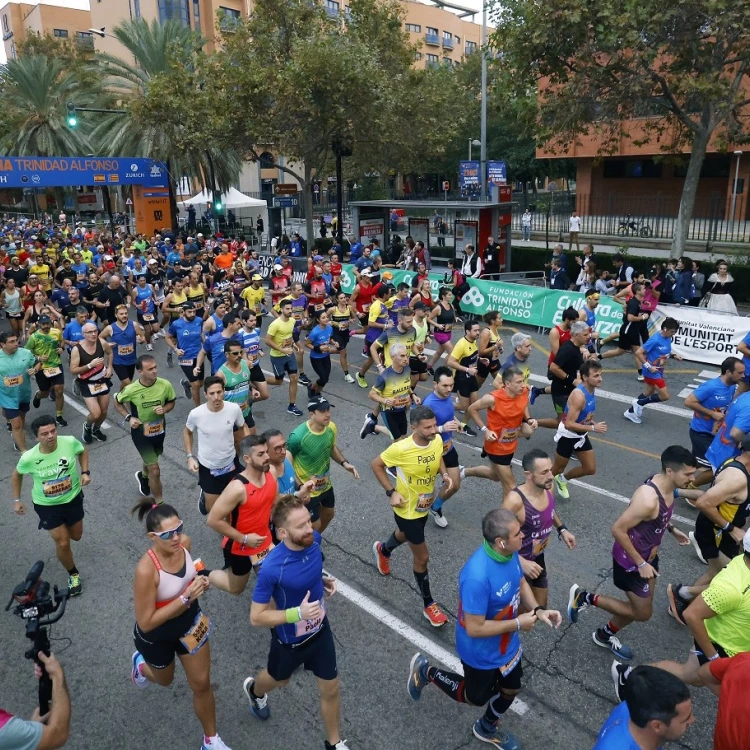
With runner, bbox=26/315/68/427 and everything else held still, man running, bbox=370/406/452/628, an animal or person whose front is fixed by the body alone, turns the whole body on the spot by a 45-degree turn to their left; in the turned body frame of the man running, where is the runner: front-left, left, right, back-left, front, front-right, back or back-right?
back-left

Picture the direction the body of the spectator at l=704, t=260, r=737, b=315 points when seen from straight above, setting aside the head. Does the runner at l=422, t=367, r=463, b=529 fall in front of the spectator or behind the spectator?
in front

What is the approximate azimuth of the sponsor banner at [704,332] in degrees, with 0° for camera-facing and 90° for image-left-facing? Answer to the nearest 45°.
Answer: approximately 0°

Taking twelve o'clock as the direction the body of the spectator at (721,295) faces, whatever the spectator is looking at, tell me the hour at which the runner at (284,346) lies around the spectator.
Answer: The runner is roughly at 1 o'clock from the spectator.

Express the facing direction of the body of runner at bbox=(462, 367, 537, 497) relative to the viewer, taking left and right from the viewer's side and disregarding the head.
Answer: facing the viewer and to the right of the viewer

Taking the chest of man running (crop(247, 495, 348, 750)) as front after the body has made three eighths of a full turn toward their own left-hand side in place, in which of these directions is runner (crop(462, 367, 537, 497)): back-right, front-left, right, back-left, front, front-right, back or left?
front-right

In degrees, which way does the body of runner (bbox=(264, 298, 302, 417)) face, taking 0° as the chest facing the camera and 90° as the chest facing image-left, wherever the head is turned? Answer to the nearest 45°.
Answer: approximately 315°
